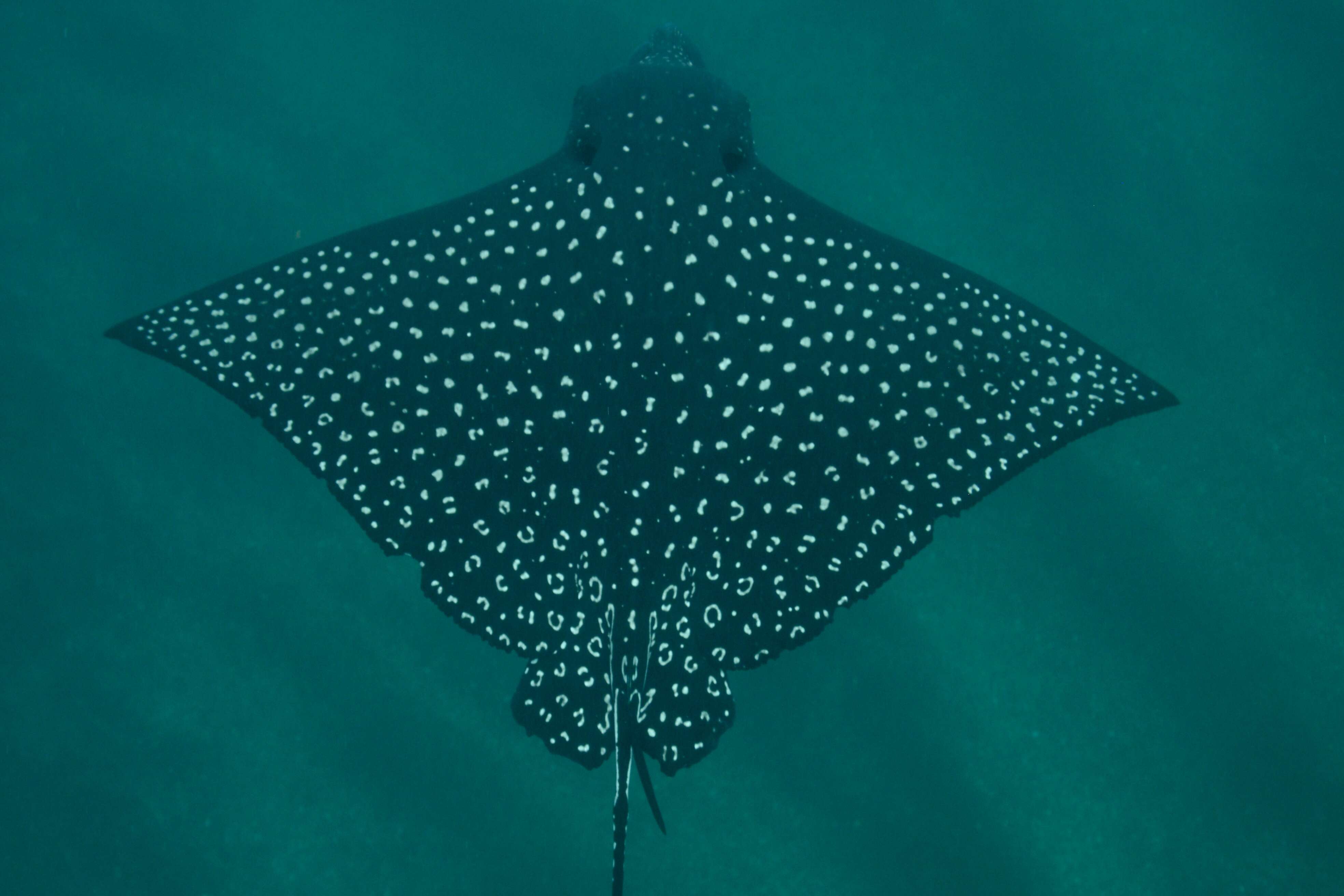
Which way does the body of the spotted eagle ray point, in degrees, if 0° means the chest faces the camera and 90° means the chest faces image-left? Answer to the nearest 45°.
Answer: approximately 180°
